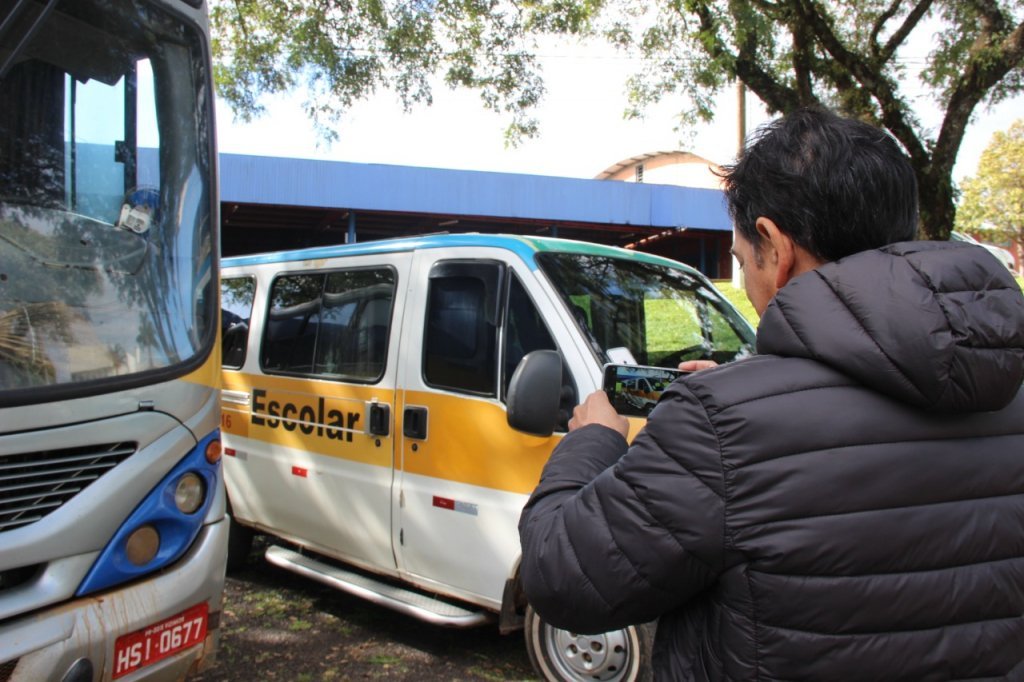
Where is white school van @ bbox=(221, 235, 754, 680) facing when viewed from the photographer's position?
facing the viewer and to the right of the viewer

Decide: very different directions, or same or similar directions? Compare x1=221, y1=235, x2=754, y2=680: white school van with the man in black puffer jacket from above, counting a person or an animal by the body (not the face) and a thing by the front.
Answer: very different directions

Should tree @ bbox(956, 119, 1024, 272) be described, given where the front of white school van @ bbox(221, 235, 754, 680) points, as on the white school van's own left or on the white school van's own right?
on the white school van's own left

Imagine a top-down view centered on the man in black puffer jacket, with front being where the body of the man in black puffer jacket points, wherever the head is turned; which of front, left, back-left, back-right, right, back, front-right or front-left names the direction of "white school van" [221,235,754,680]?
front

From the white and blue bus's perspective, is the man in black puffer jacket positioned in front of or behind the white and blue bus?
in front

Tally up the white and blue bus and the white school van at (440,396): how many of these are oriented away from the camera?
0

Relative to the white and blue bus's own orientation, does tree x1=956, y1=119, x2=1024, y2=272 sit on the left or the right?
on its left

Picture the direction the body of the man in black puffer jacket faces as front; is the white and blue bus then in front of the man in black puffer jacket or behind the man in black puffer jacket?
in front

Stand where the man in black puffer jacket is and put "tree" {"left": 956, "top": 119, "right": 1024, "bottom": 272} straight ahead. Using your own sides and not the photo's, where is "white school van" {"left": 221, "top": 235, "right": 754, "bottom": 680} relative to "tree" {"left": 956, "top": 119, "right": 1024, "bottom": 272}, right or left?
left

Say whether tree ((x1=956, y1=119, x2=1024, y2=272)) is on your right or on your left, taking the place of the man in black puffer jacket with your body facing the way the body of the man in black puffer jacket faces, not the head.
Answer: on your right

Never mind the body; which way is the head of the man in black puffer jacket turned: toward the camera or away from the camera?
away from the camera

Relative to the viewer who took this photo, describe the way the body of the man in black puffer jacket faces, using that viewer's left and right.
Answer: facing away from the viewer and to the left of the viewer
